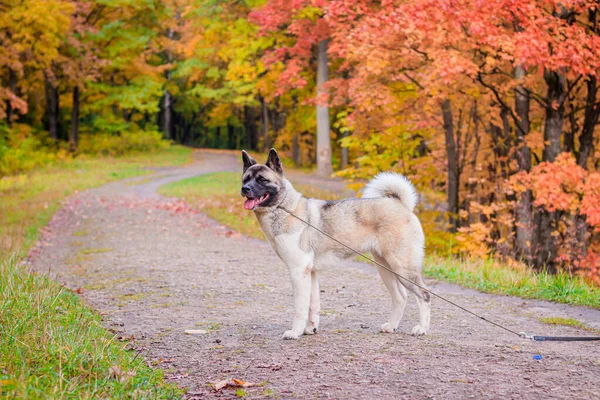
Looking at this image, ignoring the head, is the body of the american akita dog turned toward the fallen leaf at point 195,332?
yes

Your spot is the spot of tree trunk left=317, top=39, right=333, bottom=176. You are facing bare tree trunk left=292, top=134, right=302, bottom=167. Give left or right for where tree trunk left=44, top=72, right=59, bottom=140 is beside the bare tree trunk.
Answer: left

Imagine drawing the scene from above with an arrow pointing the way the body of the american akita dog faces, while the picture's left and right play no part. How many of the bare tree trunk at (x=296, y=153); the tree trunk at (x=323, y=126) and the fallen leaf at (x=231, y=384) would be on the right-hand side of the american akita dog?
2

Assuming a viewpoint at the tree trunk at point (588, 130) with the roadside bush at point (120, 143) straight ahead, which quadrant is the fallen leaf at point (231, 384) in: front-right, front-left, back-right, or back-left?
back-left

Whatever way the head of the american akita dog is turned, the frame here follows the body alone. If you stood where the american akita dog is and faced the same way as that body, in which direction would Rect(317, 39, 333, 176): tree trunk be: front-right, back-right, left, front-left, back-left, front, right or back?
right

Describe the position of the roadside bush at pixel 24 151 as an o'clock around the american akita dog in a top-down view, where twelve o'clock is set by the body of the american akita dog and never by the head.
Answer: The roadside bush is roughly at 2 o'clock from the american akita dog.

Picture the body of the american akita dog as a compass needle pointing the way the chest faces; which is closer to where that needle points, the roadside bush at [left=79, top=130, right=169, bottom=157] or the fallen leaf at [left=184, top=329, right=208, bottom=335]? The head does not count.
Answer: the fallen leaf

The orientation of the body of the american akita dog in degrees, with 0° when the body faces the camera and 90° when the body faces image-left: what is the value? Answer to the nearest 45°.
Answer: approximately 90°

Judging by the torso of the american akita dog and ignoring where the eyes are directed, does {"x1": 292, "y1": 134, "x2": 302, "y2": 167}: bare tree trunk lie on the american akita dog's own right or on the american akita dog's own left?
on the american akita dog's own right

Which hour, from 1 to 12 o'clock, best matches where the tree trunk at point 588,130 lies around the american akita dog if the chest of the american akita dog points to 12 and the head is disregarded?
The tree trunk is roughly at 4 o'clock from the american akita dog.

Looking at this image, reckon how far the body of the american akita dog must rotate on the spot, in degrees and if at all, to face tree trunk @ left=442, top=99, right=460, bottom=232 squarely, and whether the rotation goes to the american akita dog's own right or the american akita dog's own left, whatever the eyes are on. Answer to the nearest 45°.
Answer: approximately 90° to the american akita dog's own right

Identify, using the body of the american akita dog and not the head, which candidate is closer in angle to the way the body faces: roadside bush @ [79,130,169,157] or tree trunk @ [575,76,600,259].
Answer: the roadside bush

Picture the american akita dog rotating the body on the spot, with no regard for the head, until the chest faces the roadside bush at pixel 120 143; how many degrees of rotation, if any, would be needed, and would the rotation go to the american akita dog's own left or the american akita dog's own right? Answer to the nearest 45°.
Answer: approximately 90° to the american akita dog's own right
